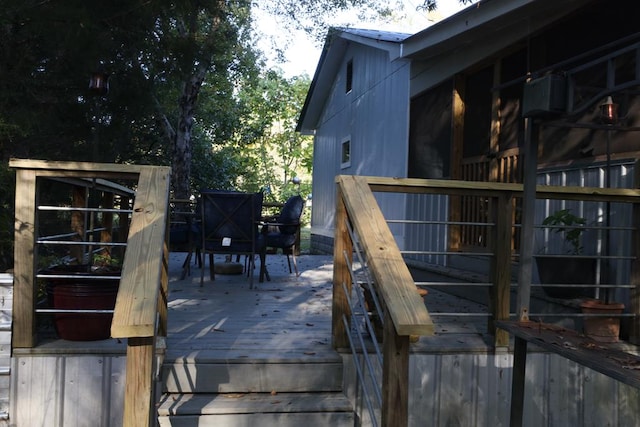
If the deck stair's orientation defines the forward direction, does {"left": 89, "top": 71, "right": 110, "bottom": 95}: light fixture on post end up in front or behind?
behind

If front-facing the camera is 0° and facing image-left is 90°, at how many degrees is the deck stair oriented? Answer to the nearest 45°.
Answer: approximately 0°

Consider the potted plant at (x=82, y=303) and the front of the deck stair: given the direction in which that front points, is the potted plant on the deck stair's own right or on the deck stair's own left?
on the deck stair's own right

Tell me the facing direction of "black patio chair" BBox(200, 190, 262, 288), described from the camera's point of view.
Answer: facing away from the viewer

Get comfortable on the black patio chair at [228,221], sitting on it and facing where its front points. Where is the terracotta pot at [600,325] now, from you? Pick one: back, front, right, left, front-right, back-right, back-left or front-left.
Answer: back-right

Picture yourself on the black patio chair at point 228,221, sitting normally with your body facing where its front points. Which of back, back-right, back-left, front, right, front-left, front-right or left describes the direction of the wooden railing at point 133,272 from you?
back

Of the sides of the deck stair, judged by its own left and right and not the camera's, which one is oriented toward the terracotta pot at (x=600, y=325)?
left

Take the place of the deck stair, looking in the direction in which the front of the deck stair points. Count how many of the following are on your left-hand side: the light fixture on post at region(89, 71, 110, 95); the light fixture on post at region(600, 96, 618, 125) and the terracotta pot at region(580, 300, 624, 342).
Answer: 2

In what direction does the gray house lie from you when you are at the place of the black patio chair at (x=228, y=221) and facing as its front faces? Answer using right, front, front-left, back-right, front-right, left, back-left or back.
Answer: right
